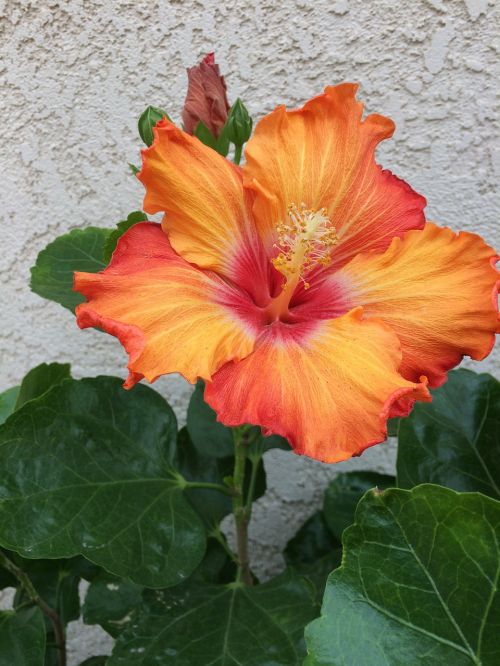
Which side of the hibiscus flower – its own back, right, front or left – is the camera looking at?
front
